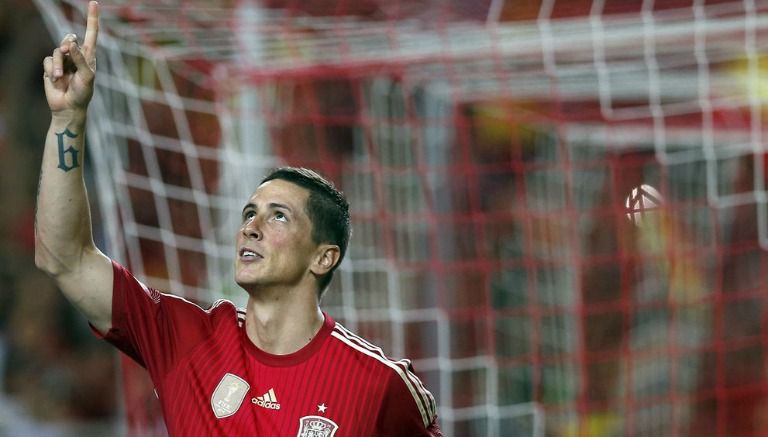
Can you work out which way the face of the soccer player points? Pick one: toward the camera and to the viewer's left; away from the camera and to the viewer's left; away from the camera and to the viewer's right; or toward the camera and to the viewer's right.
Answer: toward the camera and to the viewer's left

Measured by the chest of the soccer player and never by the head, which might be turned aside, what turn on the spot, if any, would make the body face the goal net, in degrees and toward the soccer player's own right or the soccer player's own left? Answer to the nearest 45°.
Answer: approximately 180°

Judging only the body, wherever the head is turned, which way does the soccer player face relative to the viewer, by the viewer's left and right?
facing the viewer and to the left of the viewer
